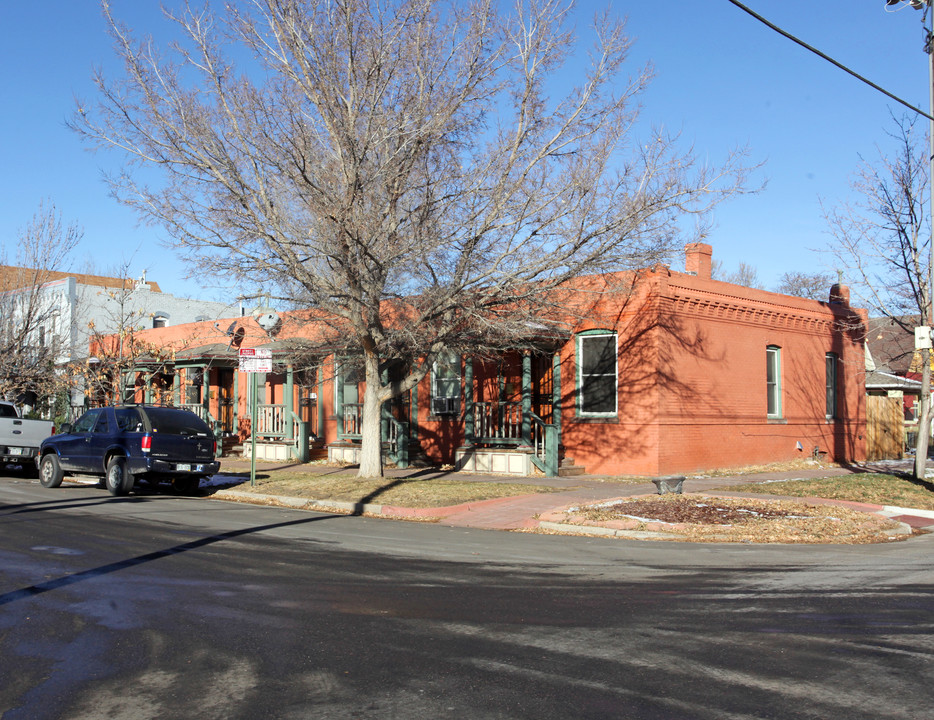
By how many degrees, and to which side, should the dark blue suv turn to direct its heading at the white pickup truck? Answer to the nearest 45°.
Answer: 0° — it already faces it

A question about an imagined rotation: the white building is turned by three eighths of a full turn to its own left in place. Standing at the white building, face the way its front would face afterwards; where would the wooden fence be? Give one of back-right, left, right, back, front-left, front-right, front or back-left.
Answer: front-right

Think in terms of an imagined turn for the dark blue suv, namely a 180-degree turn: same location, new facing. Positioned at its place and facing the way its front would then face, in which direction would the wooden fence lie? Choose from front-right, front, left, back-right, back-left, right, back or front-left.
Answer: front-left

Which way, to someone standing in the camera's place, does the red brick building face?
facing the viewer and to the left of the viewer

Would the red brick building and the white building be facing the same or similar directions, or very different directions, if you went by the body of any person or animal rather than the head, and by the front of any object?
same or similar directions

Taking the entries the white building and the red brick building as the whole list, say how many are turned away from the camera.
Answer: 0

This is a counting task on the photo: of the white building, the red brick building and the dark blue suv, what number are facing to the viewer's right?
0

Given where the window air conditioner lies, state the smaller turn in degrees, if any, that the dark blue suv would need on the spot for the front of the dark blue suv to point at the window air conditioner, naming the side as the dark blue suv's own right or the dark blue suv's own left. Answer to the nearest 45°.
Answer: approximately 135° to the dark blue suv's own right

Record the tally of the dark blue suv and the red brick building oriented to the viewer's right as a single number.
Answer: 0

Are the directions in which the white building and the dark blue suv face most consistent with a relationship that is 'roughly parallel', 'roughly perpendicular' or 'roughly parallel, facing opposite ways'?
roughly perpendicular

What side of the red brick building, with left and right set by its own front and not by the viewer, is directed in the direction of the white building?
right

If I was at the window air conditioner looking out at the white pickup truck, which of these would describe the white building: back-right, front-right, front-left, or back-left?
front-right

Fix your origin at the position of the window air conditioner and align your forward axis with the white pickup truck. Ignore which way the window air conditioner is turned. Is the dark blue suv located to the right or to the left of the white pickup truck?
left

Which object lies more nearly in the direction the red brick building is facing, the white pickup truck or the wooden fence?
the white pickup truck

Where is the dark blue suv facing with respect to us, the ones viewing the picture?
facing away from the viewer and to the left of the viewer

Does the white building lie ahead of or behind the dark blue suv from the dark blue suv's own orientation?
ahead
